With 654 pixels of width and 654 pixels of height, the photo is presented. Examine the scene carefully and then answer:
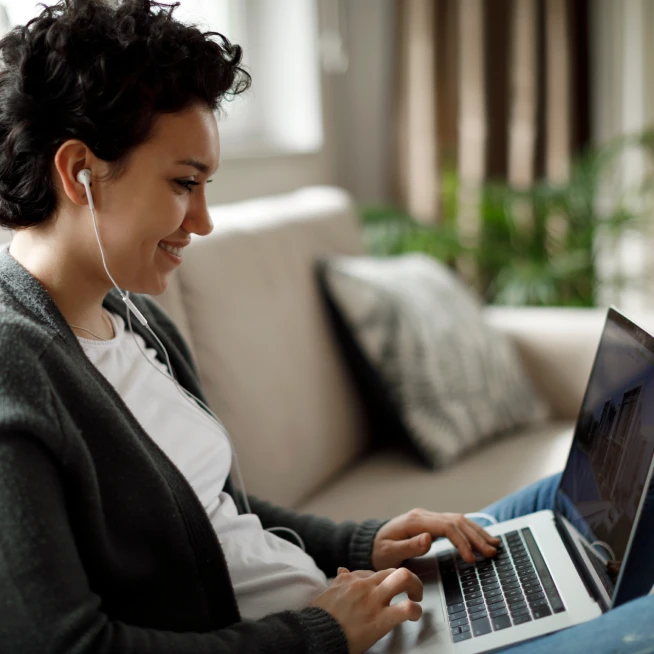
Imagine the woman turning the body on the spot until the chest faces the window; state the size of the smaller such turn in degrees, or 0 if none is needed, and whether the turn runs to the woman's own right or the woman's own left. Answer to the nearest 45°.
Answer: approximately 90° to the woman's own left

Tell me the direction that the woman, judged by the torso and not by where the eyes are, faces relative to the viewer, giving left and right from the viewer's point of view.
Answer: facing to the right of the viewer

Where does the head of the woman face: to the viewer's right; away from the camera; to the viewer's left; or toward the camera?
to the viewer's right

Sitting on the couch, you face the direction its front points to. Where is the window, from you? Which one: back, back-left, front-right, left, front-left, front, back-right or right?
back-left

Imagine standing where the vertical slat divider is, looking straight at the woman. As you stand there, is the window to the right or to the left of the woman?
right
